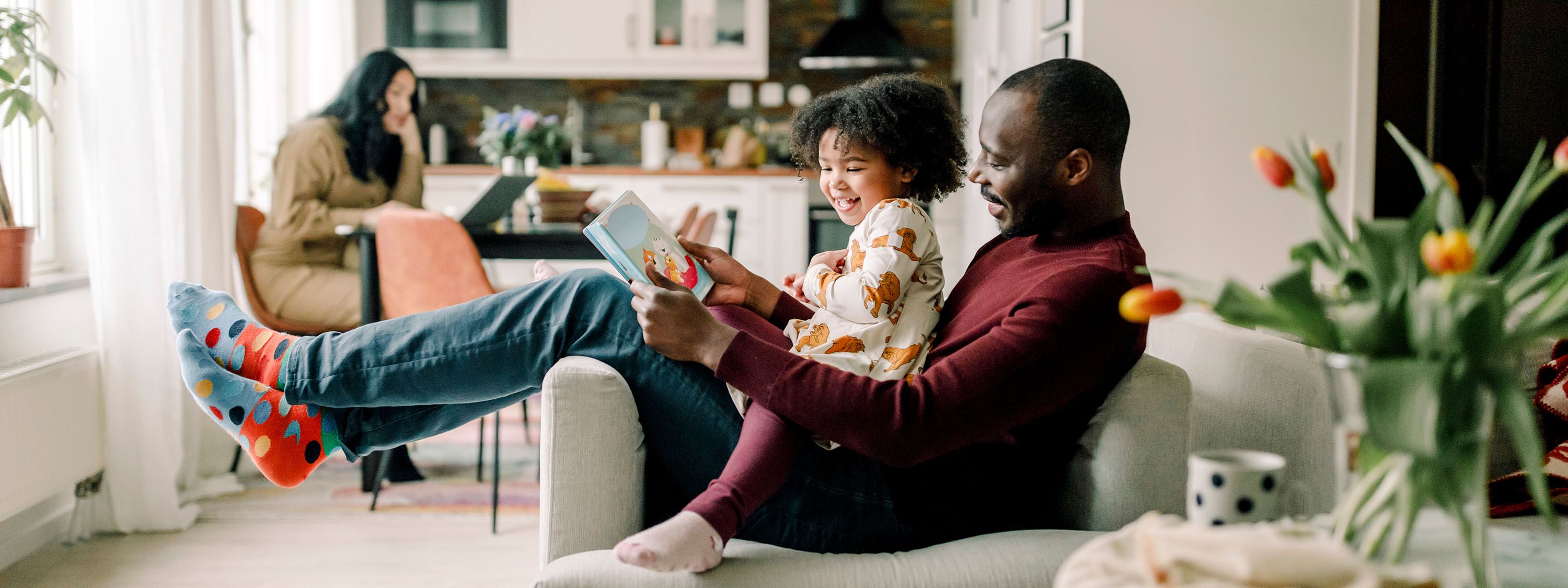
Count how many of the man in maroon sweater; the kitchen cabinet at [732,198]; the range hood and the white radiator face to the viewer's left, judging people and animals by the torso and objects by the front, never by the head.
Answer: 1

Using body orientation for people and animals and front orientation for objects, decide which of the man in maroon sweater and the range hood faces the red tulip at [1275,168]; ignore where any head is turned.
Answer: the range hood

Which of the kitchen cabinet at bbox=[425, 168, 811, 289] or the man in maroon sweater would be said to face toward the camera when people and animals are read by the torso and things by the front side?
the kitchen cabinet

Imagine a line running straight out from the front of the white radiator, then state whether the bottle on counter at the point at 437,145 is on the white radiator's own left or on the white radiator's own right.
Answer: on the white radiator's own left

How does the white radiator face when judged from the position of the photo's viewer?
facing the viewer and to the right of the viewer

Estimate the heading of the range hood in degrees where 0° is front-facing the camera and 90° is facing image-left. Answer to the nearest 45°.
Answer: approximately 0°

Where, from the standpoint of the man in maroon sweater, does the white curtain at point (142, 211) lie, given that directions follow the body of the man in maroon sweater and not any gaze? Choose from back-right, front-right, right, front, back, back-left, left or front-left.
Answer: front-right

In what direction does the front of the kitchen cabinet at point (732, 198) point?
toward the camera

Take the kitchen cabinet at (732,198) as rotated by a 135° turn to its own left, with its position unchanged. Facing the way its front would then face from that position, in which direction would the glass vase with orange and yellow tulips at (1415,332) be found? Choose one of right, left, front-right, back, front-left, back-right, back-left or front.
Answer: back-right

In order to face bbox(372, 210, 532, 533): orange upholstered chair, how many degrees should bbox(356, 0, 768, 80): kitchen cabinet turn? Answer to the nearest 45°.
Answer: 0° — it already faces it

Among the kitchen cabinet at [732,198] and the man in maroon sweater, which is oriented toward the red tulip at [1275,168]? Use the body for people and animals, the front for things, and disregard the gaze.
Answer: the kitchen cabinet

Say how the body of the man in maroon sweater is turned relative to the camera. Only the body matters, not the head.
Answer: to the viewer's left

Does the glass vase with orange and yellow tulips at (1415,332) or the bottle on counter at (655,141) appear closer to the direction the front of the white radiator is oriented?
the glass vase with orange and yellow tulips

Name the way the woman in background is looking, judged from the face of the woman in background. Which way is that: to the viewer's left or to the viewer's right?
to the viewer's right

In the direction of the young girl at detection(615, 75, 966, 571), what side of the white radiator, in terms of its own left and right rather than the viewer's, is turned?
front

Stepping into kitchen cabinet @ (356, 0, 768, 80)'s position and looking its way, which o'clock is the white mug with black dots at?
The white mug with black dots is roughly at 12 o'clock from the kitchen cabinet.

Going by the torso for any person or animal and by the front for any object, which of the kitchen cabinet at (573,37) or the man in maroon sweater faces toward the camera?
the kitchen cabinet
